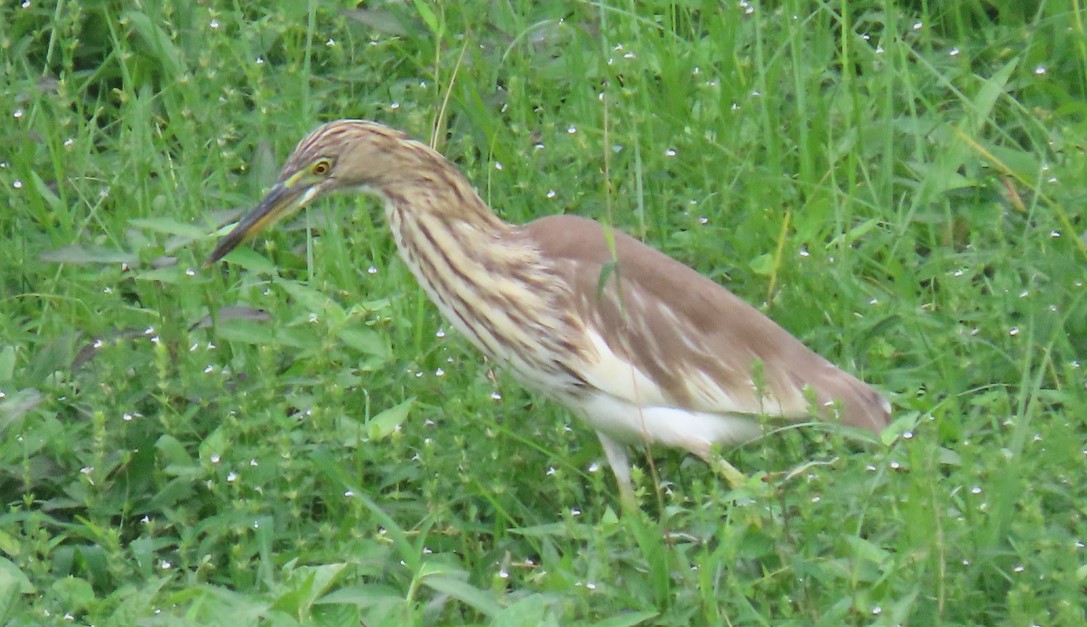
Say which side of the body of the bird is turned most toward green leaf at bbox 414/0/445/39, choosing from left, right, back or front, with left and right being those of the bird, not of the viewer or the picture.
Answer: right

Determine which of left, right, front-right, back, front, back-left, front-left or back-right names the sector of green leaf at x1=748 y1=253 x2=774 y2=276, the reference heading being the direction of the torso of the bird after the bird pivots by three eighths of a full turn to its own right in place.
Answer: front

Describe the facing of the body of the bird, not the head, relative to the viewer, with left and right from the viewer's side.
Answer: facing to the left of the viewer

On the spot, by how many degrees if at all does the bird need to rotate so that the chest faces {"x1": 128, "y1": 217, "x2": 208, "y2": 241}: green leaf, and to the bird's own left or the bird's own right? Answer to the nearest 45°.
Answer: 0° — it already faces it

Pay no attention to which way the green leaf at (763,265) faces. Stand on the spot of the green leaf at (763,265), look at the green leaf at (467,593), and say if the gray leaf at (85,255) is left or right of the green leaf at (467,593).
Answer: right

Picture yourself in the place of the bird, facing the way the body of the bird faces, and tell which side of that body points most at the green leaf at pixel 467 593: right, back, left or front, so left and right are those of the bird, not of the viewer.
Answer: left
